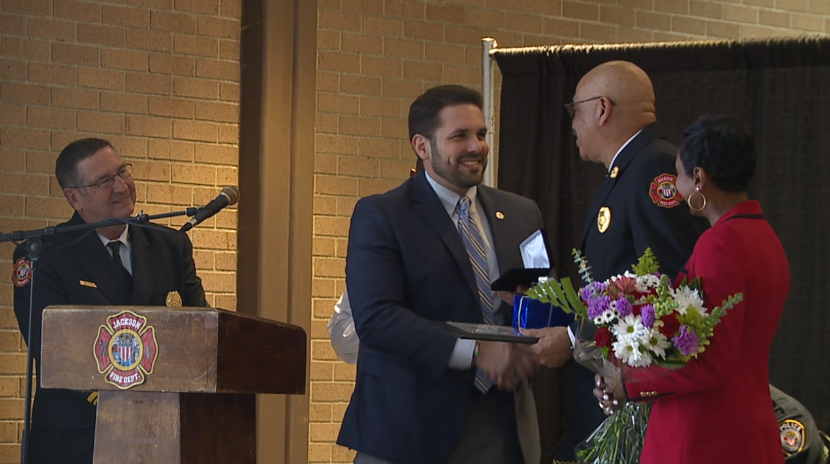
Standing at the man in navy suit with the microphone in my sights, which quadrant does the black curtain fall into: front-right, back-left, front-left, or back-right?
back-right

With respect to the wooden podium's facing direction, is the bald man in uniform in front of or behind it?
behind

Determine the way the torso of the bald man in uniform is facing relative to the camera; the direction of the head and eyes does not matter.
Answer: to the viewer's left

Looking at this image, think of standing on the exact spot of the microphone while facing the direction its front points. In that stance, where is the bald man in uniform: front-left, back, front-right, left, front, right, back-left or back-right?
front

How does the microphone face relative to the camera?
to the viewer's right

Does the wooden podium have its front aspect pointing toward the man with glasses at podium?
no

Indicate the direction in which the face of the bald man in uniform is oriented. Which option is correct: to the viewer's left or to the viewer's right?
to the viewer's left

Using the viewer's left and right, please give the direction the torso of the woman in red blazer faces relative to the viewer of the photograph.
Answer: facing away from the viewer and to the left of the viewer

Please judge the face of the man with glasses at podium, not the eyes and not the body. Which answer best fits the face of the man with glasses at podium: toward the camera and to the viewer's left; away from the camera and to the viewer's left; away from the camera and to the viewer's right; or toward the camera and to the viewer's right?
toward the camera and to the viewer's right

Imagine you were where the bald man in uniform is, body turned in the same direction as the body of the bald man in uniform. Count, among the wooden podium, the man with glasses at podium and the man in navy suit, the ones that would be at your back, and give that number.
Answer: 0

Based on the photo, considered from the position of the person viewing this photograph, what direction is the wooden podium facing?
facing the viewer and to the left of the viewer

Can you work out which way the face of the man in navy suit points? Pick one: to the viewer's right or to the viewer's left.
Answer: to the viewer's right
